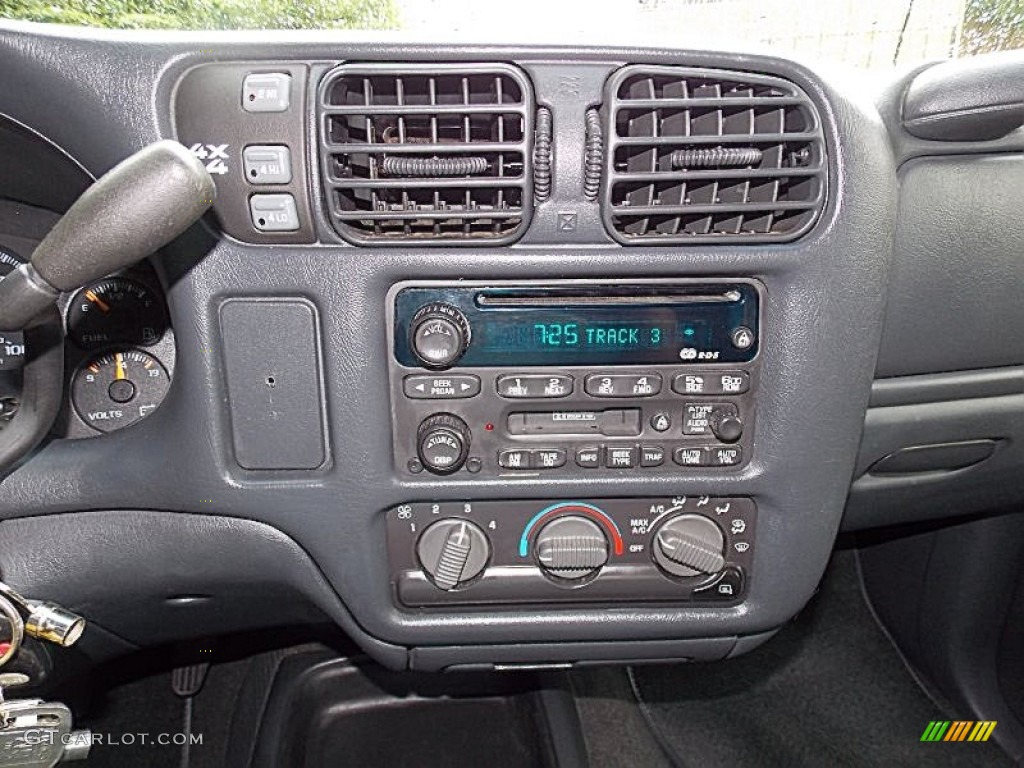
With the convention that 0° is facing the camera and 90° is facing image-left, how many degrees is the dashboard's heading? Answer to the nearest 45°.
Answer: approximately 0°
